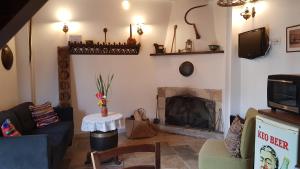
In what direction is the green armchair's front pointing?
to the viewer's left

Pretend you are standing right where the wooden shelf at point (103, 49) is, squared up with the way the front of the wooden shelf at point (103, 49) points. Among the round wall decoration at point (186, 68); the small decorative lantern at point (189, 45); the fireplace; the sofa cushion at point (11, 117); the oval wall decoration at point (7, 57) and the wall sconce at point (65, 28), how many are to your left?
3

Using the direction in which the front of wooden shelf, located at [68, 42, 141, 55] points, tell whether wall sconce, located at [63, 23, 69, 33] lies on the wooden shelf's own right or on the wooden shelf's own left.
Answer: on the wooden shelf's own right

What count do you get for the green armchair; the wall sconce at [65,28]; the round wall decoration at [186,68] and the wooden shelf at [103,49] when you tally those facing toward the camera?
3

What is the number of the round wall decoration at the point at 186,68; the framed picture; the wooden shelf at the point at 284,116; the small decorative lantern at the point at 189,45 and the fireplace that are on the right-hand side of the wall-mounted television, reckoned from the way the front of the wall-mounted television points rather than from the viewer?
3

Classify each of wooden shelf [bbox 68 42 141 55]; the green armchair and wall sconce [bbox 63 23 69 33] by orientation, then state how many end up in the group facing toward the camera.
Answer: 2

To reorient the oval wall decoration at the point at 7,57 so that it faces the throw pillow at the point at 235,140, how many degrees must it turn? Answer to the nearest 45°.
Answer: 0° — it already faces it

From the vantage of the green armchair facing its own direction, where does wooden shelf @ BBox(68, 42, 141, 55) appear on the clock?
The wooden shelf is roughly at 1 o'clock from the green armchair.

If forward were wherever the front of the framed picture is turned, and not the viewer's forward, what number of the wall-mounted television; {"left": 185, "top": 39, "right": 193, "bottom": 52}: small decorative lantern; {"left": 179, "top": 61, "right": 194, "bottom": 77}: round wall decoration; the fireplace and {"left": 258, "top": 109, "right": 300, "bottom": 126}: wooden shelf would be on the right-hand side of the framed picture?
4
